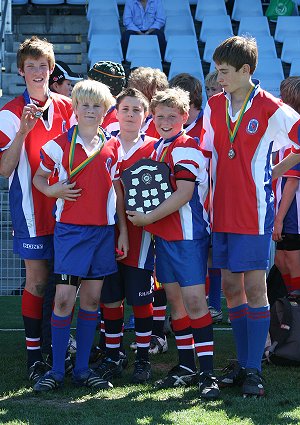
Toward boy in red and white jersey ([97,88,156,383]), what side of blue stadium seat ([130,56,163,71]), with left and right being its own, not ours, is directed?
front

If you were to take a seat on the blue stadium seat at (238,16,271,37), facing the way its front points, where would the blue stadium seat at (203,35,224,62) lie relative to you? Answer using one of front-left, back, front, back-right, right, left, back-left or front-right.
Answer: front-right

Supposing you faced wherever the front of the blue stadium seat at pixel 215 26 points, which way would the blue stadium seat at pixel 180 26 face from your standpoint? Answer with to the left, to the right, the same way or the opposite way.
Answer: the same way

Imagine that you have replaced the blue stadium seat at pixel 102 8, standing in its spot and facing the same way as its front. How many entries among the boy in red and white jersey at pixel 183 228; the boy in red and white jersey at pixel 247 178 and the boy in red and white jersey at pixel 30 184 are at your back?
0

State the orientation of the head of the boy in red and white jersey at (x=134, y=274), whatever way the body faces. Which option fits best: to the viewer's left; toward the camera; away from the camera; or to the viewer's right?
toward the camera

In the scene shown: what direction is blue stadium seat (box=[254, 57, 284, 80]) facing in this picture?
toward the camera

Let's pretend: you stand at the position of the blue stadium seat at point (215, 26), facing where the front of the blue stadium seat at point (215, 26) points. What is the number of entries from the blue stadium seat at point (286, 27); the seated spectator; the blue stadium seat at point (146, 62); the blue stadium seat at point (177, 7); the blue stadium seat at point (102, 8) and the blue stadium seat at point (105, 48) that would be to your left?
1

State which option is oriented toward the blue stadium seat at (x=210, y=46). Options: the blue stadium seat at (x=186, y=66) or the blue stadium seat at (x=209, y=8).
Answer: the blue stadium seat at (x=209, y=8)

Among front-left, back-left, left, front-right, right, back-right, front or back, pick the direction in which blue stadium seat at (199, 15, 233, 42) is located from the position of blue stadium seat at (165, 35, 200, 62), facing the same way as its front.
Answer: back-left

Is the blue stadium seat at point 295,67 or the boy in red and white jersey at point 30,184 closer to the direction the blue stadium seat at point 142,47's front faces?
the boy in red and white jersey

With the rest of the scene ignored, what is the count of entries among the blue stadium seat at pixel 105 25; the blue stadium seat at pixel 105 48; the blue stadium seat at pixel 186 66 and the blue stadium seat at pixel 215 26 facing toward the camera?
4

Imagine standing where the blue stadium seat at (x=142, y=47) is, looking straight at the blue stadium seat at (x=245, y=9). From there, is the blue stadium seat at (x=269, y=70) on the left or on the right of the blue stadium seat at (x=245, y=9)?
right

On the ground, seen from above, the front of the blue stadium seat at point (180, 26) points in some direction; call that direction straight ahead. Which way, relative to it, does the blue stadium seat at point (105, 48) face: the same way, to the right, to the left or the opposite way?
the same way

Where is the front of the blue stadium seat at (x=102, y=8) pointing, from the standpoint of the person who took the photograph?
facing the viewer

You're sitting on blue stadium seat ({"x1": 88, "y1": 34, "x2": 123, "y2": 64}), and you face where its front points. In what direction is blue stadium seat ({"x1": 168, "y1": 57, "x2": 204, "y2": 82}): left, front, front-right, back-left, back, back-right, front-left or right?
left

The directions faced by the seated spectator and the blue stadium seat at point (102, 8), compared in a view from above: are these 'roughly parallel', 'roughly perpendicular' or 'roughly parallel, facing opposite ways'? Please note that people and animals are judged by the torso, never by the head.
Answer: roughly parallel

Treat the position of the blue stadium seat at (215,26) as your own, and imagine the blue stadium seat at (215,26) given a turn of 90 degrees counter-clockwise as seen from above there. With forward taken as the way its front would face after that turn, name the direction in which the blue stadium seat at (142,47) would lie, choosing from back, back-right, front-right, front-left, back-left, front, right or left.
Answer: back-right
